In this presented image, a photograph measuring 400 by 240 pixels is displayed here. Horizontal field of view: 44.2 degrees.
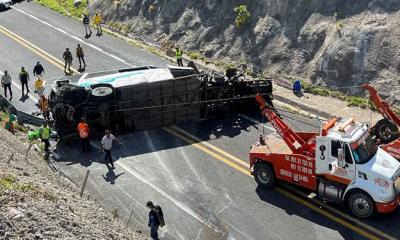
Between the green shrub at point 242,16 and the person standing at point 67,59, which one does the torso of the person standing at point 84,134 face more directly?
the person standing

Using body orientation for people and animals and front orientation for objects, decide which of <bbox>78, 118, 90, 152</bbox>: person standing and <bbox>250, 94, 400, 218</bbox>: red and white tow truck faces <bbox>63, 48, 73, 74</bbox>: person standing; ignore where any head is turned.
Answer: <bbox>78, 118, 90, 152</bbox>: person standing

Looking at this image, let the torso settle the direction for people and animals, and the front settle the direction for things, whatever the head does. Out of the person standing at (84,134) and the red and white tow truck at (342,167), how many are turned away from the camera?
1

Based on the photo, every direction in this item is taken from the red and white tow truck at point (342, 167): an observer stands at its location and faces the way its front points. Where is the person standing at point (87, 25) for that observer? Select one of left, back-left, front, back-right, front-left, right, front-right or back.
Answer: back

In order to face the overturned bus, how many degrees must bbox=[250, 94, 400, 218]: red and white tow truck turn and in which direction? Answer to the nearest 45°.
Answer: approximately 180°

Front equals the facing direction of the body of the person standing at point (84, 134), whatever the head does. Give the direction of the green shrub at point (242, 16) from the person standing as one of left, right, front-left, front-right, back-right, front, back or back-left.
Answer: front-right

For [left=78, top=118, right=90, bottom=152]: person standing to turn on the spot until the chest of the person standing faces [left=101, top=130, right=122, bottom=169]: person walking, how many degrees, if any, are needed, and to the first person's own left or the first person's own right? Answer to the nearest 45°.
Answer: approximately 135° to the first person's own right

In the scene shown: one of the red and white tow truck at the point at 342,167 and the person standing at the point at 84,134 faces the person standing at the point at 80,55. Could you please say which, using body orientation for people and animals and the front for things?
the person standing at the point at 84,134

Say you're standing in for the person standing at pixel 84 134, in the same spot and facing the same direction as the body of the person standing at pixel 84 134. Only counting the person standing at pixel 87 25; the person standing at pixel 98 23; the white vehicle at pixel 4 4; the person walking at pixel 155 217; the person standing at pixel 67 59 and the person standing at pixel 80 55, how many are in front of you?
5

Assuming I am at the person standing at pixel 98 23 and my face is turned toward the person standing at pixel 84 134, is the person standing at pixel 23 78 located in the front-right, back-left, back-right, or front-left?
front-right

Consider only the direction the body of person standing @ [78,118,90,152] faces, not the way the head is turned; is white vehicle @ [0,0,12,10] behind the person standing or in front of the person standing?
in front

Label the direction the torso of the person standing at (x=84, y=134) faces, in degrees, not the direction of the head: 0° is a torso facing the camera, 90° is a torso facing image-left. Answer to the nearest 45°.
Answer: approximately 180°

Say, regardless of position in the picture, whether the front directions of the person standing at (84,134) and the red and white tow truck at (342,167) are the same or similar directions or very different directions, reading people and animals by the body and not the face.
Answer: very different directions

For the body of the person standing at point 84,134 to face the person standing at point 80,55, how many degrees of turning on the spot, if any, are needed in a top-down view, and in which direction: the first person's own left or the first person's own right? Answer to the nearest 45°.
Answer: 0° — they already face them

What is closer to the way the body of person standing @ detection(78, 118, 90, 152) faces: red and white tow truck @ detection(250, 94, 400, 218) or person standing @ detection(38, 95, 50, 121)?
the person standing

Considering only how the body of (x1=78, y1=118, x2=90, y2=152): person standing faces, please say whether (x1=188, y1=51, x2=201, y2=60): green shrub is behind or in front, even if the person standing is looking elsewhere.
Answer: in front

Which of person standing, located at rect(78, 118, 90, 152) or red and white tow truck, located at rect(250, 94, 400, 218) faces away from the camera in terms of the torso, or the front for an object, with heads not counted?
the person standing
